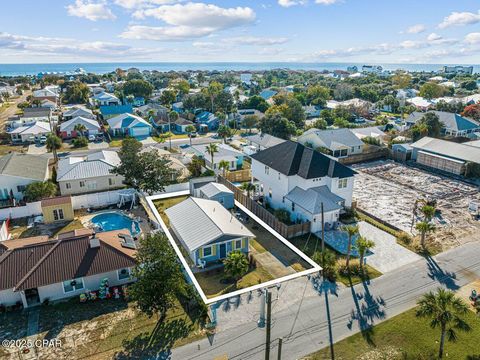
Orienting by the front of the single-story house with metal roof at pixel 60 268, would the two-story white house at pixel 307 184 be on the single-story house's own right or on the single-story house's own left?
on the single-story house's own left

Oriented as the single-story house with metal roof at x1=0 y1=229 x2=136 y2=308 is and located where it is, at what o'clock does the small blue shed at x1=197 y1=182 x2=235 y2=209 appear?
The small blue shed is roughly at 8 o'clock from the single-story house with metal roof.

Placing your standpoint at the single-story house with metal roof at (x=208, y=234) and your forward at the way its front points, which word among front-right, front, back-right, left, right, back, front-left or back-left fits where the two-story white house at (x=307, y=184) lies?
left

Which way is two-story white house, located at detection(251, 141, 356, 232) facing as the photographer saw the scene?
facing the viewer and to the right of the viewer

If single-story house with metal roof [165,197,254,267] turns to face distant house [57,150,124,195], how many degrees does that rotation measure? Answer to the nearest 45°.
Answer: approximately 180°

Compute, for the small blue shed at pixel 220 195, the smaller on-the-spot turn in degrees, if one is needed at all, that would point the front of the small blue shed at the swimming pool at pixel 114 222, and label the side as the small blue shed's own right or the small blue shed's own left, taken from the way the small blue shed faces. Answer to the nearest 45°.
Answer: approximately 135° to the small blue shed's own right

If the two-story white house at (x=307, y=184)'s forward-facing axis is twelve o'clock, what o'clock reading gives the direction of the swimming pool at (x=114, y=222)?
The swimming pool is roughly at 4 o'clock from the two-story white house.

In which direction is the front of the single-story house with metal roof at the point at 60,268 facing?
toward the camera

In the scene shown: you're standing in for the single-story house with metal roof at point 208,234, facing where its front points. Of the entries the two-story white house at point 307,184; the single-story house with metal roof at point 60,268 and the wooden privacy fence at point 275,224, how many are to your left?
2
